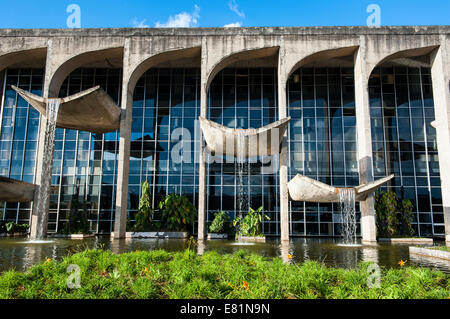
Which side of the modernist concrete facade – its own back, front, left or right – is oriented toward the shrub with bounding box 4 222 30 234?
right

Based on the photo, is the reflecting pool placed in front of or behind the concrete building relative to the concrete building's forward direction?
in front

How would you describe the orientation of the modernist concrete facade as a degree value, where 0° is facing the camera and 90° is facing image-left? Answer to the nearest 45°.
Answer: approximately 0°

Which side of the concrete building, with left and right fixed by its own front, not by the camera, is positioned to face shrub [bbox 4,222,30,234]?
right
